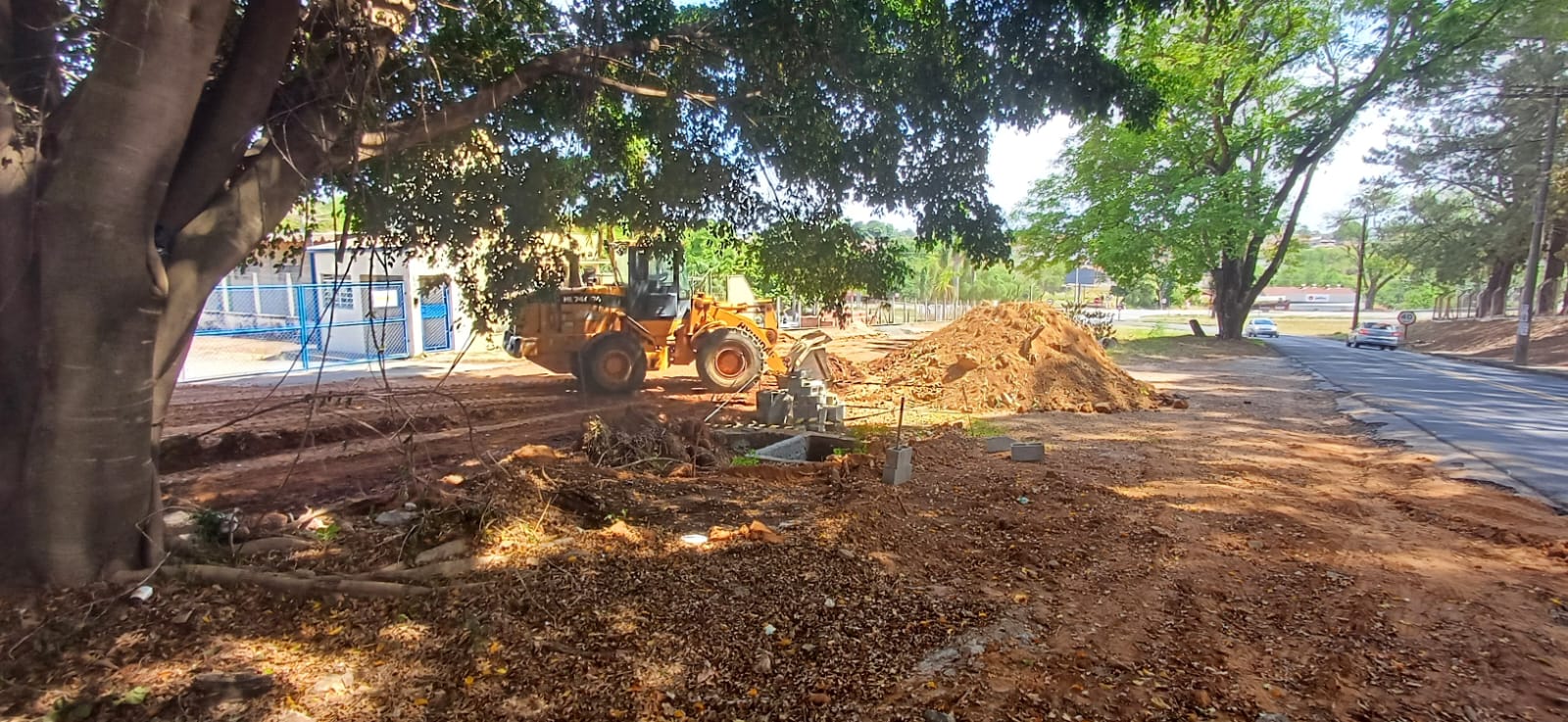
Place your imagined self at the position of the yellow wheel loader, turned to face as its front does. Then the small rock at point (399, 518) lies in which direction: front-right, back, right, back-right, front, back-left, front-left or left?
right

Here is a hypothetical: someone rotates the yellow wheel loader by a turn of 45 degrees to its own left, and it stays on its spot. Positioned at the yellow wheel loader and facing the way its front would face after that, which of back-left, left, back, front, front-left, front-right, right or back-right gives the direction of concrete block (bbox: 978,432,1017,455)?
right

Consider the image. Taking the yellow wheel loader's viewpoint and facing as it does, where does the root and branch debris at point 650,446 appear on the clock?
The root and branch debris is roughly at 3 o'clock from the yellow wheel loader.

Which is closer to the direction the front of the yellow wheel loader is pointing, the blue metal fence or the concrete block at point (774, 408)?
the concrete block

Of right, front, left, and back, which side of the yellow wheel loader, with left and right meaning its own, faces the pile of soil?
front

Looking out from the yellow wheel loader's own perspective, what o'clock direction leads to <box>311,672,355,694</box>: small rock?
The small rock is roughly at 3 o'clock from the yellow wheel loader.

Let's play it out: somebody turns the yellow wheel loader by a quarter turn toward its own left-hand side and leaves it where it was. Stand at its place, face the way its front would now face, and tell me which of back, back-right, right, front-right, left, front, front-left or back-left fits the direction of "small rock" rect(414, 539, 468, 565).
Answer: back

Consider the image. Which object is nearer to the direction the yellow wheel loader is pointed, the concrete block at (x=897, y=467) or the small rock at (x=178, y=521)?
the concrete block

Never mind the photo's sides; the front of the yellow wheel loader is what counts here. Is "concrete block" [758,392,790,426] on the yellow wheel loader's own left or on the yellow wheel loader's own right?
on the yellow wheel loader's own right

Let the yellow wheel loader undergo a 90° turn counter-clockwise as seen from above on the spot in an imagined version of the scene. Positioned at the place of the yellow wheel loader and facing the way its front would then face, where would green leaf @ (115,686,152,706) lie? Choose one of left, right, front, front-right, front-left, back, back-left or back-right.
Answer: back

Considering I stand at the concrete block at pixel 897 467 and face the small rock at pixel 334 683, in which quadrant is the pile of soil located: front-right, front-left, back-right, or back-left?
back-right

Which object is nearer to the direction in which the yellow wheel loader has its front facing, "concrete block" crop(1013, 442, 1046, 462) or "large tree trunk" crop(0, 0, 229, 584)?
the concrete block

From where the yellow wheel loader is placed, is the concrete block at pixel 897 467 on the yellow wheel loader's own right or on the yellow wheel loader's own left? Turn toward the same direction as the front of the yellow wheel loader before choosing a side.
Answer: on the yellow wheel loader's own right

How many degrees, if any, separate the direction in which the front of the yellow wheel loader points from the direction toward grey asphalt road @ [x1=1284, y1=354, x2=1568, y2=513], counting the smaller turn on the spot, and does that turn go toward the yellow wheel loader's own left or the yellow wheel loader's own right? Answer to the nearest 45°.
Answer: approximately 45° to the yellow wheel loader's own right

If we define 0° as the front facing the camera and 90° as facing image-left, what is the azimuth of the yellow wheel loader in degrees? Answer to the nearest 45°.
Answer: approximately 270°

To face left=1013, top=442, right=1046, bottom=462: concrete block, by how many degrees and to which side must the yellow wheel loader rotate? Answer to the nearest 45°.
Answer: approximately 45° to its right

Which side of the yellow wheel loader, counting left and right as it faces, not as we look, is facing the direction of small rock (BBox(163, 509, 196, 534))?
right

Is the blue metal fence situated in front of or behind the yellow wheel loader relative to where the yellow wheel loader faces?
behind
